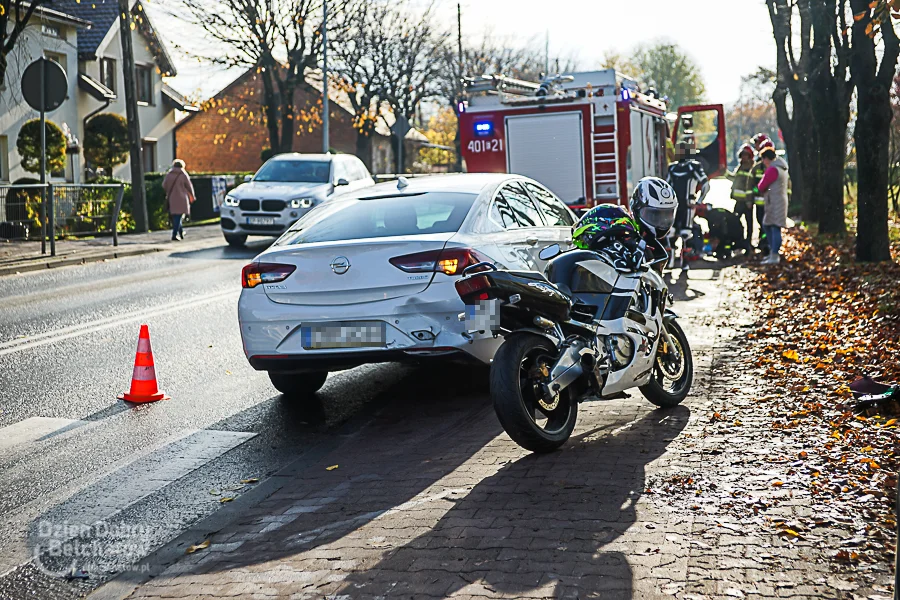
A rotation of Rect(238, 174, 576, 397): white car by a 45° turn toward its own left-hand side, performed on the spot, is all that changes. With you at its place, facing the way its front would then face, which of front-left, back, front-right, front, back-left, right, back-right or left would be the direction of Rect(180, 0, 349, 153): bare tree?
front

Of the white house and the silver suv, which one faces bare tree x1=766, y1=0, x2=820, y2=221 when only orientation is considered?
the white house

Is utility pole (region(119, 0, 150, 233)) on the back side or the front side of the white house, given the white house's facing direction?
on the front side

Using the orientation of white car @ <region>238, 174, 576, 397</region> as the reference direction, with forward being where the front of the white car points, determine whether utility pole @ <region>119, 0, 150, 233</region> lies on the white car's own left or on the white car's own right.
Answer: on the white car's own left

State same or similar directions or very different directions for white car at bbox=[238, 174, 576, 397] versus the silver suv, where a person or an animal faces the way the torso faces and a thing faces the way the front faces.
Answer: very different directions

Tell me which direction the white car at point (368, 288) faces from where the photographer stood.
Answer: facing away from the viewer and to the right of the viewer

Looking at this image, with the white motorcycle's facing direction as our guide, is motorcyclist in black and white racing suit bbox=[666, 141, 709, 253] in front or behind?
in front

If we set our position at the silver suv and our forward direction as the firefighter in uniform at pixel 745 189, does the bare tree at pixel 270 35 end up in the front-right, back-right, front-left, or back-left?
back-left

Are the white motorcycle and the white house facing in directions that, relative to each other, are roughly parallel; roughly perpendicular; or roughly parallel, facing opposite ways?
roughly perpendicular

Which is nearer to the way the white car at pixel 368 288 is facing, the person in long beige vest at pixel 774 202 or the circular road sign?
the person in long beige vest

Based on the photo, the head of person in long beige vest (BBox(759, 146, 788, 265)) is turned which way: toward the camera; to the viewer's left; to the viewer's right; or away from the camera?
to the viewer's left

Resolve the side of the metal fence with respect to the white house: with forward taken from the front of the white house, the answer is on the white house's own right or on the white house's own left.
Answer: on the white house's own right

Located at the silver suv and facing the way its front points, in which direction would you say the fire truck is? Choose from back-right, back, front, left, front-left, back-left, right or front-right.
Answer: left

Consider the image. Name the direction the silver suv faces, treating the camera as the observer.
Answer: facing the viewer and to the left of the viewer

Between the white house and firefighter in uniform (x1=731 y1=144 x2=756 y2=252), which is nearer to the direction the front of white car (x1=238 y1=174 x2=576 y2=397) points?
the firefighter in uniform

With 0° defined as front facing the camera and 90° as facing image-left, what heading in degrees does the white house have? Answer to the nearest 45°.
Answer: approximately 315°

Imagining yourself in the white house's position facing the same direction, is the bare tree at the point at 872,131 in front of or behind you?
in front

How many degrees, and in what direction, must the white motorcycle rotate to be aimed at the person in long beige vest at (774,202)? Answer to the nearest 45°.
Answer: approximately 45° to its left

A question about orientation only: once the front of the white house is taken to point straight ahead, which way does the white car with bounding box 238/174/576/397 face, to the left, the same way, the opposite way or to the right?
to the left

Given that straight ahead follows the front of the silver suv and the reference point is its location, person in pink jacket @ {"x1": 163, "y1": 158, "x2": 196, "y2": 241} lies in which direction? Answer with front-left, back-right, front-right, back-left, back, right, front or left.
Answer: right

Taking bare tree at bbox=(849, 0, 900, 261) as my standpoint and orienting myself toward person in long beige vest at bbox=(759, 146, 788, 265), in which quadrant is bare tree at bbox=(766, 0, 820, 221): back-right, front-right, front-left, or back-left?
back-right
